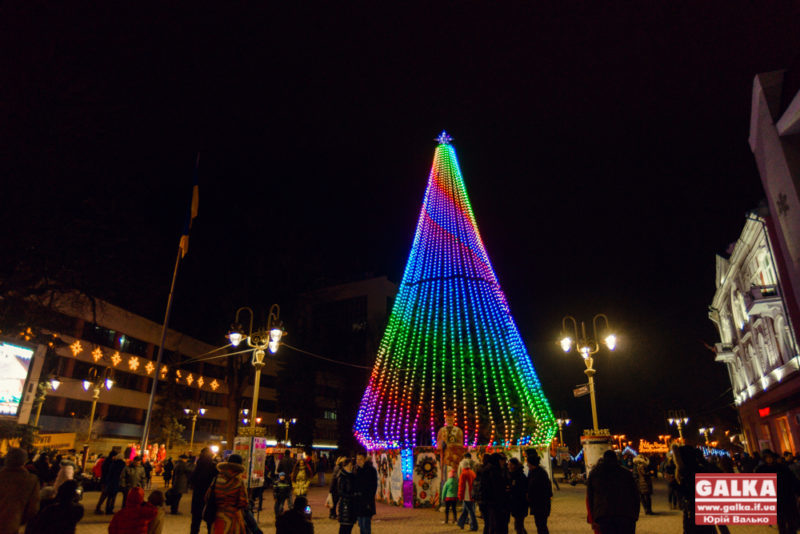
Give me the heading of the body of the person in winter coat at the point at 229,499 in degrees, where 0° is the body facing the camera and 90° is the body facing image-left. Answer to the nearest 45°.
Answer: approximately 180°

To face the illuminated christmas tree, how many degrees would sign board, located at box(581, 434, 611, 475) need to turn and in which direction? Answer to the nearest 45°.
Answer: approximately 135° to its right

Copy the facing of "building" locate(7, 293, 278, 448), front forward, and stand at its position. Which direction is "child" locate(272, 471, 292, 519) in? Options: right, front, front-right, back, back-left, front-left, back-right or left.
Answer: front-right

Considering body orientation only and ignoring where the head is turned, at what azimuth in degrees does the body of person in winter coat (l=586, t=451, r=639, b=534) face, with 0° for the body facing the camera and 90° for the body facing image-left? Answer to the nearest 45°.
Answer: approximately 180°

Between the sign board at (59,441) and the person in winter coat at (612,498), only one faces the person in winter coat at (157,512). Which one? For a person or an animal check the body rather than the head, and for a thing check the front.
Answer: the sign board

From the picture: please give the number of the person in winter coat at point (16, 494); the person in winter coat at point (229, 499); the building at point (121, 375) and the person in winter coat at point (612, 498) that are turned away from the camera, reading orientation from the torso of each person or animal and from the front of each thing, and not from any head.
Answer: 3

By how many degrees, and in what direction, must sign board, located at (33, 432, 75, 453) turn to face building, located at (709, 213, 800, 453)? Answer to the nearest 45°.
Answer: approximately 45° to its left

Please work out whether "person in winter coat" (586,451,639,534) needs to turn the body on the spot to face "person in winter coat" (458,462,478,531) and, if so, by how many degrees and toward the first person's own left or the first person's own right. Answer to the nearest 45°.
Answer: approximately 45° to the first person's own left

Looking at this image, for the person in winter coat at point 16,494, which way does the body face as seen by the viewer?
away from the camera

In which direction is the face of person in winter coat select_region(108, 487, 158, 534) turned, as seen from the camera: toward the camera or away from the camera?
away from the camera

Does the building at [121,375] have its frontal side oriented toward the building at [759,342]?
yes

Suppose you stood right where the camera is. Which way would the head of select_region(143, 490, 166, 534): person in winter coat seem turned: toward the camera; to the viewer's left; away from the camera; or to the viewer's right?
away from the camera

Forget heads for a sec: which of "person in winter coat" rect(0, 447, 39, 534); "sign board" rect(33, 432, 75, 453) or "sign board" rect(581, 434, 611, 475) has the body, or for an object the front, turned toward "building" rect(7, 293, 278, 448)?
the person in winter coat

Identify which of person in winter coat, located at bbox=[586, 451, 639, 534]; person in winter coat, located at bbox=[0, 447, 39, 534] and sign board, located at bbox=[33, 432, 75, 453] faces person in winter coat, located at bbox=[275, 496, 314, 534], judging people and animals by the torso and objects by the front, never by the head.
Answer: the sign board
